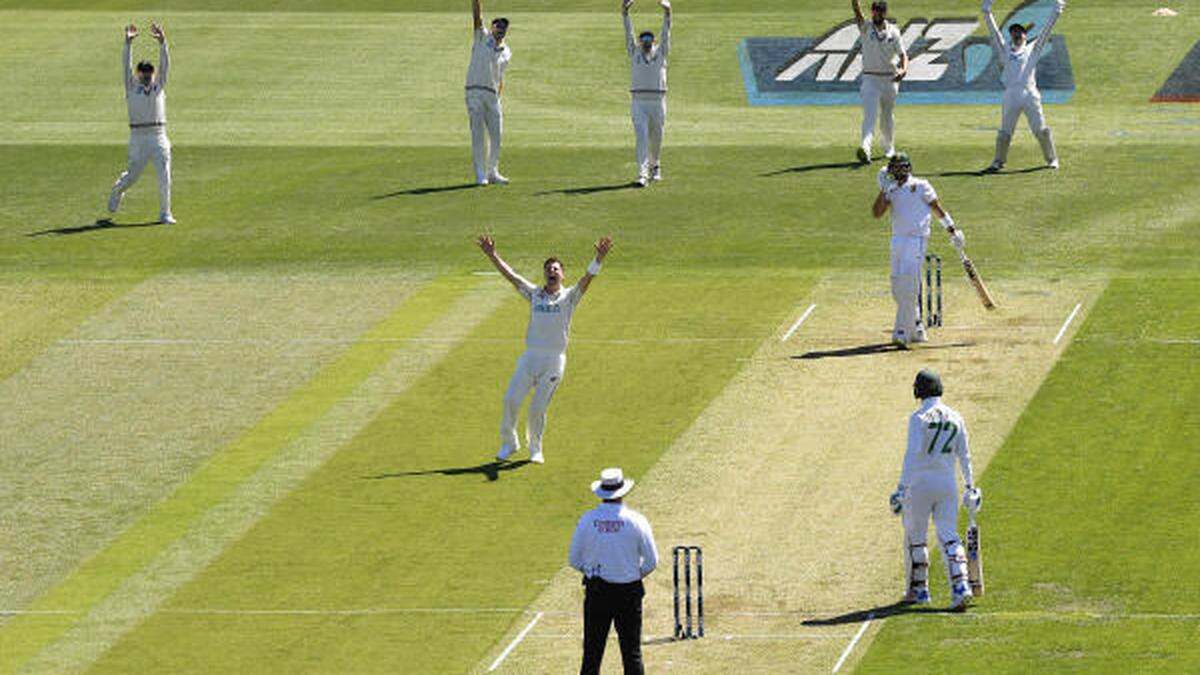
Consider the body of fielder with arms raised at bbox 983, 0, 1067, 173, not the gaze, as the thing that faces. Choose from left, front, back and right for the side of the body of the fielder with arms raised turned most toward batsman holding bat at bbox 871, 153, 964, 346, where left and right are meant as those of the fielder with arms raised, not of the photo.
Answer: front

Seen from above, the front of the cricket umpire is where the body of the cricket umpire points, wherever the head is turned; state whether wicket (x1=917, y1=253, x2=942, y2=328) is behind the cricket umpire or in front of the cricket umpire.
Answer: in front

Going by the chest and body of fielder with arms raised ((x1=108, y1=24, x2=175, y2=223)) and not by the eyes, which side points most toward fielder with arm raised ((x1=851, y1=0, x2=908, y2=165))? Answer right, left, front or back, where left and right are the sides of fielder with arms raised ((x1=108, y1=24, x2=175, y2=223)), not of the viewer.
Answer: left

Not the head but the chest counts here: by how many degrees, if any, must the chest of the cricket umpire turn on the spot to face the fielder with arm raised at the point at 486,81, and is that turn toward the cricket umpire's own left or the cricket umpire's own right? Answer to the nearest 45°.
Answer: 0° — they already face them

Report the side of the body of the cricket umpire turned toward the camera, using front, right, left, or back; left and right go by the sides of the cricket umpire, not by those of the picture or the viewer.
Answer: back

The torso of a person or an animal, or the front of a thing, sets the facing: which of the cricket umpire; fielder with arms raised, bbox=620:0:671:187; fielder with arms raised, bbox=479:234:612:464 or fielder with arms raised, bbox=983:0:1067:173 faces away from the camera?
the cricket umpire

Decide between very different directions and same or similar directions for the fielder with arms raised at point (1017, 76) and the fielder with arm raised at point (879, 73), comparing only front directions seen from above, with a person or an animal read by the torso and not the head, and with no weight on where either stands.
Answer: same or similar directions

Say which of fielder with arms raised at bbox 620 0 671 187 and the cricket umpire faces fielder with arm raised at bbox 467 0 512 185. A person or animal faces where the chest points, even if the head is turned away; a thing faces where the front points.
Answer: the cricket umpire

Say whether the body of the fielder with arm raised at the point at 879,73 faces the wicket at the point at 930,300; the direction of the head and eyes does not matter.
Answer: yes

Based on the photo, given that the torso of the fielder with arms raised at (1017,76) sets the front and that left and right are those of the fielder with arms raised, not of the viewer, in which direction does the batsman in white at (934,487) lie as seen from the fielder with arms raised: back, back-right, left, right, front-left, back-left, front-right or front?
front

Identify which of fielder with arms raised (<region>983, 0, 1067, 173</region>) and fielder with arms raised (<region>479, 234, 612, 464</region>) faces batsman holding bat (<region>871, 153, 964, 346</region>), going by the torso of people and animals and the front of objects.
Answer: fielder with arms raised (<region>983, 0, 1067, 173</region>)

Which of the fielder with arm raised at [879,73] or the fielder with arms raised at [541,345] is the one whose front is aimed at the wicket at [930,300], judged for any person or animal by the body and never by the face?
the fielder with arm raised at [879,73]

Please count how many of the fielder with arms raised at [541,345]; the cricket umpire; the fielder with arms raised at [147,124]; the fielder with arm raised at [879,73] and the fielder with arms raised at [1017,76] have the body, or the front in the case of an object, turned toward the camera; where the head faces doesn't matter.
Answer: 4

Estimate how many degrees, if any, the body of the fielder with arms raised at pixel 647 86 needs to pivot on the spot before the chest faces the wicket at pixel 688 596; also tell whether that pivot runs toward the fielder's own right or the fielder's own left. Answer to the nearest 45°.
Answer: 0° — they already face it

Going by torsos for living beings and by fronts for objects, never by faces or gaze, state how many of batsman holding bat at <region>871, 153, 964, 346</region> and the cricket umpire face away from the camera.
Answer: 1

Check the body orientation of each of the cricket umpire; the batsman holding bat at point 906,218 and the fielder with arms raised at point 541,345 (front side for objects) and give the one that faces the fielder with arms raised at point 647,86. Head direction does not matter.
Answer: the cricket umpire

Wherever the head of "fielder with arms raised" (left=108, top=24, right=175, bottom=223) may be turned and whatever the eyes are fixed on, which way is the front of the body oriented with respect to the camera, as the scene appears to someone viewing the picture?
toward the camera

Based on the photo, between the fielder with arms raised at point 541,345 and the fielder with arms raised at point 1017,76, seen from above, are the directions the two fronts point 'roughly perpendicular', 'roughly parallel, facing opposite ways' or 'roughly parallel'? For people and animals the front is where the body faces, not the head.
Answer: roughly parallel

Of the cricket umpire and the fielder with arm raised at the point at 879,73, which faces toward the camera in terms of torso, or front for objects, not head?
the fielder with arm raised
